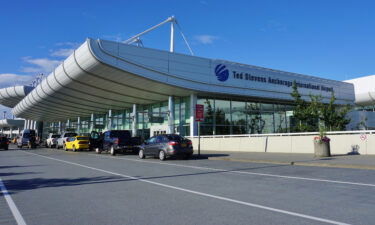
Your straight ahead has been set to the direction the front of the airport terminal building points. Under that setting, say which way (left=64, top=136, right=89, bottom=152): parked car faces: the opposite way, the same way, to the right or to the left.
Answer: to the right

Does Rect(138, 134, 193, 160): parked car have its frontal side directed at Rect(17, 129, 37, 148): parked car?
yes

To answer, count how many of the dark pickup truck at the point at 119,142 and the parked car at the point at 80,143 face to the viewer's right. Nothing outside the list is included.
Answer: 0

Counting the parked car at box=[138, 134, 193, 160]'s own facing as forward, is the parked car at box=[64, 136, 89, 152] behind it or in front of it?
in front

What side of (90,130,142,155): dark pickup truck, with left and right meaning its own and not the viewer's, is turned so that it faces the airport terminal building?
right

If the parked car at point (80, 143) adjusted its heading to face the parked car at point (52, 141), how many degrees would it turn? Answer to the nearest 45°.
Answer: approximately 45° to its right

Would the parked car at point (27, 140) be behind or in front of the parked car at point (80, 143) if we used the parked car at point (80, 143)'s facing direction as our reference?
in front

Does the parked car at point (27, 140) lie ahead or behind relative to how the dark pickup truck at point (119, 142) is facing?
ahead

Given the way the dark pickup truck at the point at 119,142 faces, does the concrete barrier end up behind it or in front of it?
behind

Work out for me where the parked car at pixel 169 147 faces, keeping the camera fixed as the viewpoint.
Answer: facing away from the viewer and to the left of the viewer

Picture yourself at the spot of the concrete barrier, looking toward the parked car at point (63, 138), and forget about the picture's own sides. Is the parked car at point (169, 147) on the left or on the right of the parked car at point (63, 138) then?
left

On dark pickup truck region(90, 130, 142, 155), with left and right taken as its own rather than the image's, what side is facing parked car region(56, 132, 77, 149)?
front

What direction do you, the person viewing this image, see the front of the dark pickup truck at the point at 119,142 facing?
facing away from the viewer and to the left of the viewer

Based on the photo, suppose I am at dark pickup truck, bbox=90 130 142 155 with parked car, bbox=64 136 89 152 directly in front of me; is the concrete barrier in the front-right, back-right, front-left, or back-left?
back-right

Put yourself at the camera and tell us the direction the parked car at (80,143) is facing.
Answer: facing away from the viewer and to the left of the viewer
